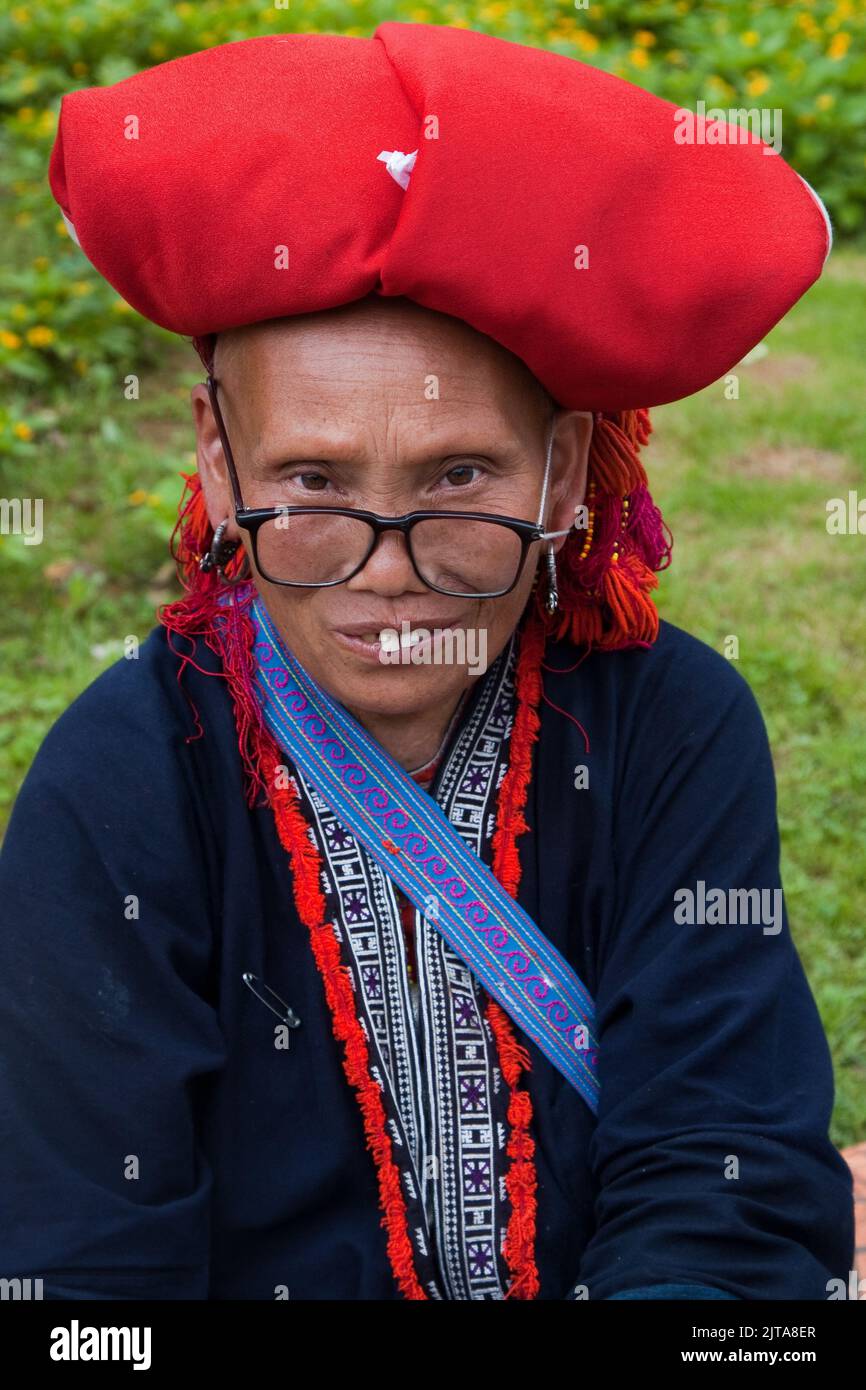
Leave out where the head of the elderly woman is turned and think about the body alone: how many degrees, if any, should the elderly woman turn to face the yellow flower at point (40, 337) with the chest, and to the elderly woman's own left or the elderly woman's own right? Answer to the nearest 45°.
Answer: approximately 180°

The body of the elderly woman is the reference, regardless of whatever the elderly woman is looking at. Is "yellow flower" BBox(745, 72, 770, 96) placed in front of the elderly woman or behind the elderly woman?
behind

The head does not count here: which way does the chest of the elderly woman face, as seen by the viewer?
toward the camera

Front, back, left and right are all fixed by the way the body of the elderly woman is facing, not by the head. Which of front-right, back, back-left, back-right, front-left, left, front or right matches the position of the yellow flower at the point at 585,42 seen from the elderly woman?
back

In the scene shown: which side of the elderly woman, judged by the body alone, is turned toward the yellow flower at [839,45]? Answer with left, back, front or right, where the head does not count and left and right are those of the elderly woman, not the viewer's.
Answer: back
